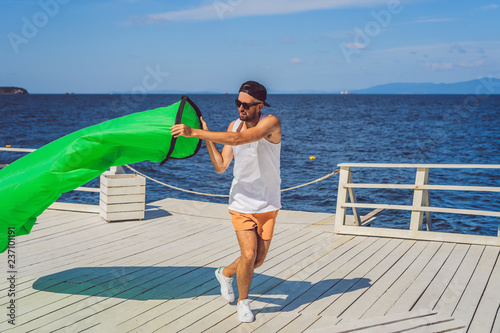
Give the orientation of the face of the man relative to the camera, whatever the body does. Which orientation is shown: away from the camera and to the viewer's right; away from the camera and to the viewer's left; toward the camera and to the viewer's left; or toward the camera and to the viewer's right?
toward the camera and to the viewer's left

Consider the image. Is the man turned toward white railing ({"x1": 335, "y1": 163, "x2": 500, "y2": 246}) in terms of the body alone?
no

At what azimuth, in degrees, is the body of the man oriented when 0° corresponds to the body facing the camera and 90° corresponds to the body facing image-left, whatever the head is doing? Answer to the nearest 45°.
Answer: approximately 45°
